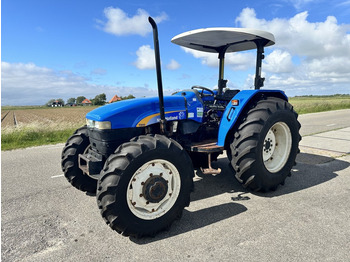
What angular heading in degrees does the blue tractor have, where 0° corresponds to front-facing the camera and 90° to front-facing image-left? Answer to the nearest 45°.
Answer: approximately 45°
